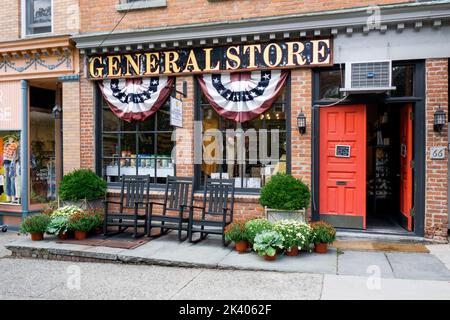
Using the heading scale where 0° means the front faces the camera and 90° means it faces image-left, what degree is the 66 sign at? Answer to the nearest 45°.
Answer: approximately 0°

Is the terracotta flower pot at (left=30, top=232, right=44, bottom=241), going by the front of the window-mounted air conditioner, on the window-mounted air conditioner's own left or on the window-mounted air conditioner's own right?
on the window-mounted air conditioner's own right

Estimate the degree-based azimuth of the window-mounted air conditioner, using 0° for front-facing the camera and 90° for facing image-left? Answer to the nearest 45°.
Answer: approximately 0°

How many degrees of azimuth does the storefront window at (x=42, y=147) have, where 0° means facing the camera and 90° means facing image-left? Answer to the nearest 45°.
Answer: approximately 315°

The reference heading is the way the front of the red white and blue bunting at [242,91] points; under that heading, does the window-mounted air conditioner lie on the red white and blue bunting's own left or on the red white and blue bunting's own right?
on the red white and blue bunting's own left

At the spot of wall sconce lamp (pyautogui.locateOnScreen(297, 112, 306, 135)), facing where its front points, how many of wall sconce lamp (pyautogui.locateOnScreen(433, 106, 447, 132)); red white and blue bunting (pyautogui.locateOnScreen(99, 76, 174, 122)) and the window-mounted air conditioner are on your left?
2

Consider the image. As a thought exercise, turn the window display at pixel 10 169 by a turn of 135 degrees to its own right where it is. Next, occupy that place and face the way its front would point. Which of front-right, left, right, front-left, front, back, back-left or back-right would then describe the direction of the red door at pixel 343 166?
back

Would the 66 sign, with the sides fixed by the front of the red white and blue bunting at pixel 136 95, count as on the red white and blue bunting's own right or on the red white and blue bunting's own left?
on the red white and blue bunting's own left

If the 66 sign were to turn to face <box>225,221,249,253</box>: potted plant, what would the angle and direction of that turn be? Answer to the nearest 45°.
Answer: approximately 45° to its right

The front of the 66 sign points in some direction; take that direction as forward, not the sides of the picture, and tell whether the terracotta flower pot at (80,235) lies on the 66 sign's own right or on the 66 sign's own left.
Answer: on the 66 sign's own right

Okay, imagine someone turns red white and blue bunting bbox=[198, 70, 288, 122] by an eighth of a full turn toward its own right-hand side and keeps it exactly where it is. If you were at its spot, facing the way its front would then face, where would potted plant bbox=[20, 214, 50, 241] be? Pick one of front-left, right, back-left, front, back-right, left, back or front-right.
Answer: front-right

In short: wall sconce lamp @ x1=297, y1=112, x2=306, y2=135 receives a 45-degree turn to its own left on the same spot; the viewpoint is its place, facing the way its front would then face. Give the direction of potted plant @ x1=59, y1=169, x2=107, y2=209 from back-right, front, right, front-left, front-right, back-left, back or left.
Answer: back-right

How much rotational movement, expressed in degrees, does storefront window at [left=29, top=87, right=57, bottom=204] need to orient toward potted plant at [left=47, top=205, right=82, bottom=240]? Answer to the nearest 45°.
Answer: approximately 45° to its right
